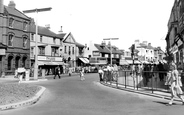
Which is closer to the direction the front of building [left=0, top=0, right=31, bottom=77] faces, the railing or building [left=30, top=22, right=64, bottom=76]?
the railing

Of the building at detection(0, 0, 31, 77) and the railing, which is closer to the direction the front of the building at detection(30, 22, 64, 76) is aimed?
the railing

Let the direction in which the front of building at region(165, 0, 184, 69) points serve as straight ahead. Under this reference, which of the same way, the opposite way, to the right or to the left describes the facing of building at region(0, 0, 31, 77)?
the opposite way

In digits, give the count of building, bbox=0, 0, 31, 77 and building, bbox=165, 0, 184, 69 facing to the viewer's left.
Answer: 1

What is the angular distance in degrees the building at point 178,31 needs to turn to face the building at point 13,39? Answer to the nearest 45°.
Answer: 0° — it already faces it

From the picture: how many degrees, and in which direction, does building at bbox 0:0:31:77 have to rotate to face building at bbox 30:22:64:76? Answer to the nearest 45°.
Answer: approximately 90° to its left

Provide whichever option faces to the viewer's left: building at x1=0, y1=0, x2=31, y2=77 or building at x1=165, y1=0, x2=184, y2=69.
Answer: building at x1=165, y1=0, x2=184, y2=69

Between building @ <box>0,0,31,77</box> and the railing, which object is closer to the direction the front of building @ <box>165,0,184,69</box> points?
the building

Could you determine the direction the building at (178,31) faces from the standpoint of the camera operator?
facing to the left of the viewer

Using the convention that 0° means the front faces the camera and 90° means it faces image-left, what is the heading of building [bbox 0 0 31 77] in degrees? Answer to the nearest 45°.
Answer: approximately 315°
